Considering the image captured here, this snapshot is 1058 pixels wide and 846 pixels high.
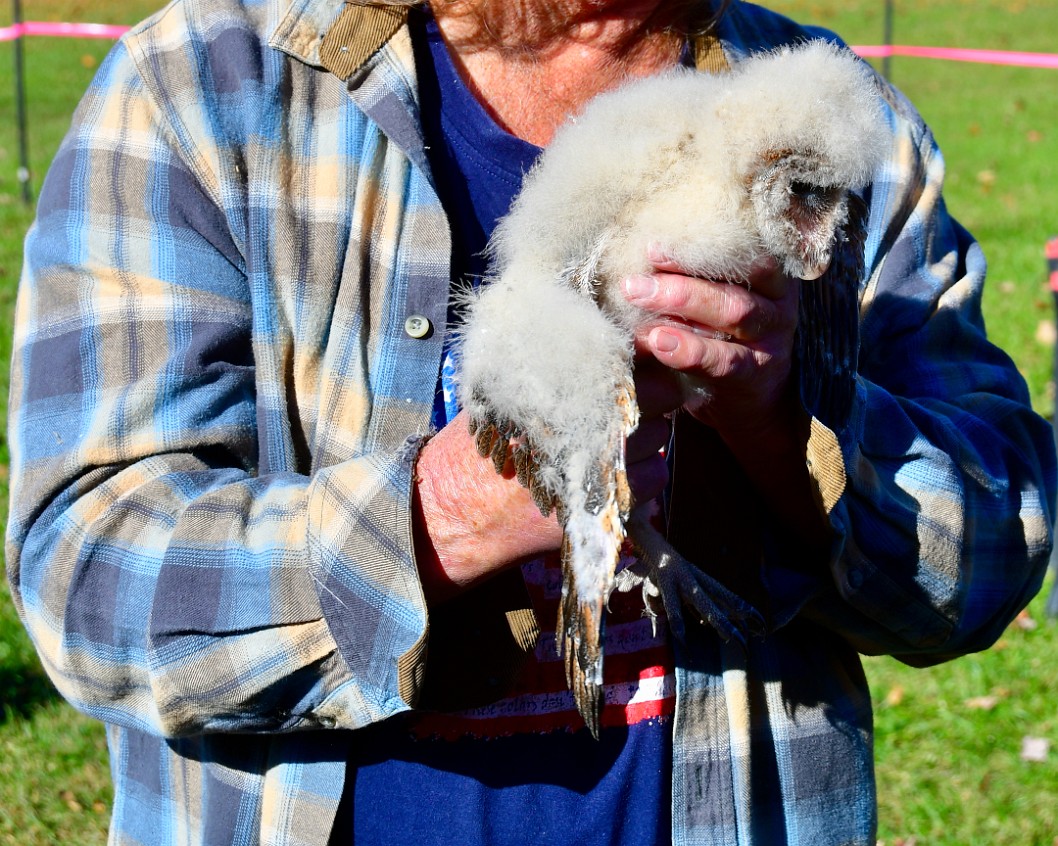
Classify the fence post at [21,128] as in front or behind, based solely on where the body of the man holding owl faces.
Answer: behind

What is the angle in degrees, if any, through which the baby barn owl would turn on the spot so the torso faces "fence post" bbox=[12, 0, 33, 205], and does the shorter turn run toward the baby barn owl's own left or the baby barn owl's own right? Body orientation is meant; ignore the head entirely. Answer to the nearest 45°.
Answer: approximately 135° to the baby barn owl's own left

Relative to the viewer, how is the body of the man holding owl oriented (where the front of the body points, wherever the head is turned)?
toward the camera

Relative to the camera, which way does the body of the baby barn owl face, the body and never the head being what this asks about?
to the viewer's right
